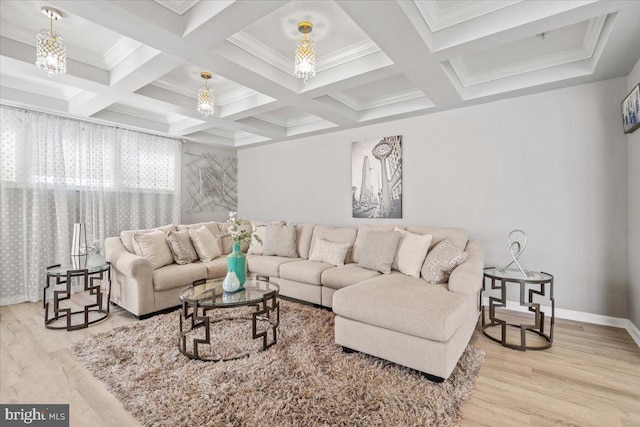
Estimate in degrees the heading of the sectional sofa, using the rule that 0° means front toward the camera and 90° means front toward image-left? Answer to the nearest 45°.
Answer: approximately 45°

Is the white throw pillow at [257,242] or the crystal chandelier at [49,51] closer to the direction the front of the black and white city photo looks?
the crystal chandelier

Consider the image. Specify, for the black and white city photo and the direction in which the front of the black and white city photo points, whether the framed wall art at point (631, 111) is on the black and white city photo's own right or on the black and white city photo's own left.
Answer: on the black and white city photo's own left

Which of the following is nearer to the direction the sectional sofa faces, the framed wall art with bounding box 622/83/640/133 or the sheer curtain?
the sheer curtain

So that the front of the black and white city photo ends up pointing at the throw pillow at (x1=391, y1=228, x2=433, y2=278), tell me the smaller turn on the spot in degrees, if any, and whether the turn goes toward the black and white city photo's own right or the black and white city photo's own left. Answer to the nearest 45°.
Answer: approximately 45° to the black and white city photo's own left
